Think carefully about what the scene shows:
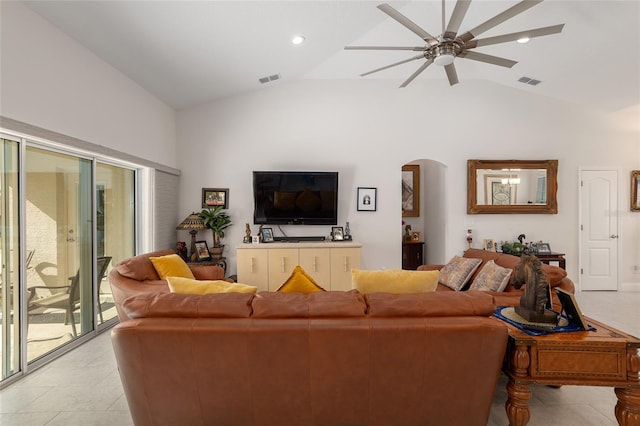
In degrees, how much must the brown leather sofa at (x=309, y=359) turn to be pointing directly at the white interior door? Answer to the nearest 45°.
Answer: approximately 45° to its right

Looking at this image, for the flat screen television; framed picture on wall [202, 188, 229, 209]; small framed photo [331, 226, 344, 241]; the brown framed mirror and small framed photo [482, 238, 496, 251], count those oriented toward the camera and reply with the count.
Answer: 5

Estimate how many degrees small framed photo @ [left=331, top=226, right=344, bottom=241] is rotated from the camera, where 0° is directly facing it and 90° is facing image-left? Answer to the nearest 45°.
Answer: approximately 0°

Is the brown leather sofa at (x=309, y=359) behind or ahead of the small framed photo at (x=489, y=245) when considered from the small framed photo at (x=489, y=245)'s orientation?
ahead

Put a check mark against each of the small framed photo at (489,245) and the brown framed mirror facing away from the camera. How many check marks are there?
0

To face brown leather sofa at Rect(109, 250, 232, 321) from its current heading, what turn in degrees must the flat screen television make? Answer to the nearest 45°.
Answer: approximately 45° to its right

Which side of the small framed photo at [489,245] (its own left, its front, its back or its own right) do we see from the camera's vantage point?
front

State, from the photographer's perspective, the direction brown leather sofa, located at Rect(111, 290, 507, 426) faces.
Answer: facing away from the viewer

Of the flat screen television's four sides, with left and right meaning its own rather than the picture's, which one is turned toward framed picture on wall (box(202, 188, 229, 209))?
right

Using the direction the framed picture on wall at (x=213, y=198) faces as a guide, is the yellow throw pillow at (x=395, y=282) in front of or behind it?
in front

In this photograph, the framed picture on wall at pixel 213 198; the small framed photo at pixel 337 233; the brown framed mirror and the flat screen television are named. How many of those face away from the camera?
0

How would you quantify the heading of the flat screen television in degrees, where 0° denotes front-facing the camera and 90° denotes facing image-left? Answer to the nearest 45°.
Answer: approximately 0°

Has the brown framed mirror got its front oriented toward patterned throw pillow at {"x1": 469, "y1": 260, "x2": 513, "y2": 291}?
yes

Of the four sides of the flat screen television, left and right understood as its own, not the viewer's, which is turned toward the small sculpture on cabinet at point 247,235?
right

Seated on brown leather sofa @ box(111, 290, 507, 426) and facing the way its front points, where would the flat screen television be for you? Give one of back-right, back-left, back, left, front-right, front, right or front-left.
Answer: front

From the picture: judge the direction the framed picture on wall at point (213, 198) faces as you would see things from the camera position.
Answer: facing the viewer

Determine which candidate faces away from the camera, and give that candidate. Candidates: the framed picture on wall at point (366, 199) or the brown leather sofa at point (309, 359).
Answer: the brown leather sofa

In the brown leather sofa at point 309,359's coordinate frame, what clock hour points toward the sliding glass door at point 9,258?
The sliding glass door is roughly at 10 o'clock from the brown leather sofa.

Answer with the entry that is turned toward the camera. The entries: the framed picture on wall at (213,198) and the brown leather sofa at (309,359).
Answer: the framed picture on wall
